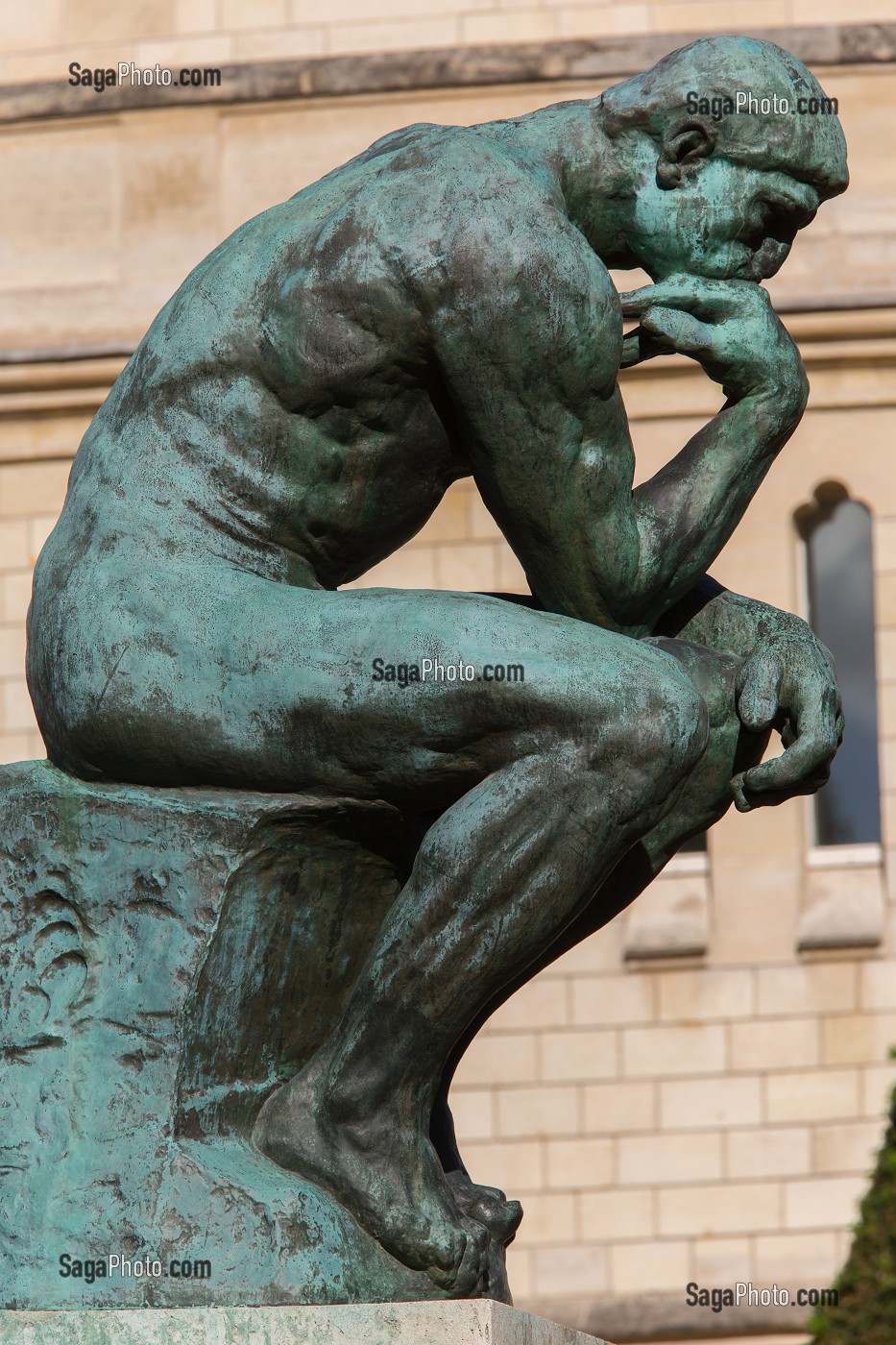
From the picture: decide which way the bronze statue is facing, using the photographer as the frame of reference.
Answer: facing to the right of the viewer

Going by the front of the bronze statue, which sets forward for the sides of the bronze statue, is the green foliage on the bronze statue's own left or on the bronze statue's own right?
on the bronze statue's own left
